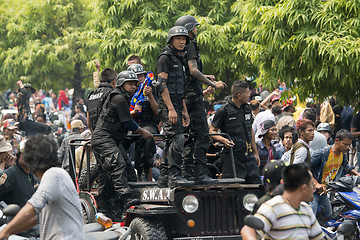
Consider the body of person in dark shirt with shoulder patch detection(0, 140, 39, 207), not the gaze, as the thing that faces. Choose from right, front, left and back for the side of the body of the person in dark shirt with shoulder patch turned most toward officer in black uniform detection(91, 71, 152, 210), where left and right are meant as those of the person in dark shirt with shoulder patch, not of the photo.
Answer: left

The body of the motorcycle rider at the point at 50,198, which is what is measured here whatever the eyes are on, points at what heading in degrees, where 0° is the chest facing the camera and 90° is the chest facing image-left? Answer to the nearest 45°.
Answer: approximately 135°

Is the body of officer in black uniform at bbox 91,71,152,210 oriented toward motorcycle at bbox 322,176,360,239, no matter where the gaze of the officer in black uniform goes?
yes

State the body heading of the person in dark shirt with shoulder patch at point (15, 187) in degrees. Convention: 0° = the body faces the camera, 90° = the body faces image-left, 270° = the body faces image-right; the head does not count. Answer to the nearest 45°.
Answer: approximately 315°

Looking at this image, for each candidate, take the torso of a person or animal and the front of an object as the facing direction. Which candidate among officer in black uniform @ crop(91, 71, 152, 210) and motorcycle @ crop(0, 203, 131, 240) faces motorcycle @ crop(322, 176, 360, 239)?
the officer in black uniform

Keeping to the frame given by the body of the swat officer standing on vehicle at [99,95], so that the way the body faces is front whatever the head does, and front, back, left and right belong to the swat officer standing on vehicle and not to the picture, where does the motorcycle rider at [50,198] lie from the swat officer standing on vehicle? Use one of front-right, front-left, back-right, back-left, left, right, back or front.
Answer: back-right

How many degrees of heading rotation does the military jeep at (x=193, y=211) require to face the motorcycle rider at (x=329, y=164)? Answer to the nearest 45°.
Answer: approximately 90° to its left

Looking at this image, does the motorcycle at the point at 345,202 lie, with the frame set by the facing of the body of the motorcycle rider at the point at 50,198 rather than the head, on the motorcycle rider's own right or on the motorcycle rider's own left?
on the motorcycle rider's own right

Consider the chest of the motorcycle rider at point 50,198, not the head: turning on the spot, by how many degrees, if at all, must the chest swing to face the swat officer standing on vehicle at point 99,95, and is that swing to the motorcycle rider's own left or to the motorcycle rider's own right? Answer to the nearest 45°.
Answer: approximately 45° to the motorcycle rider's own right

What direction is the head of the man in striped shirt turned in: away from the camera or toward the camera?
away from the camera
